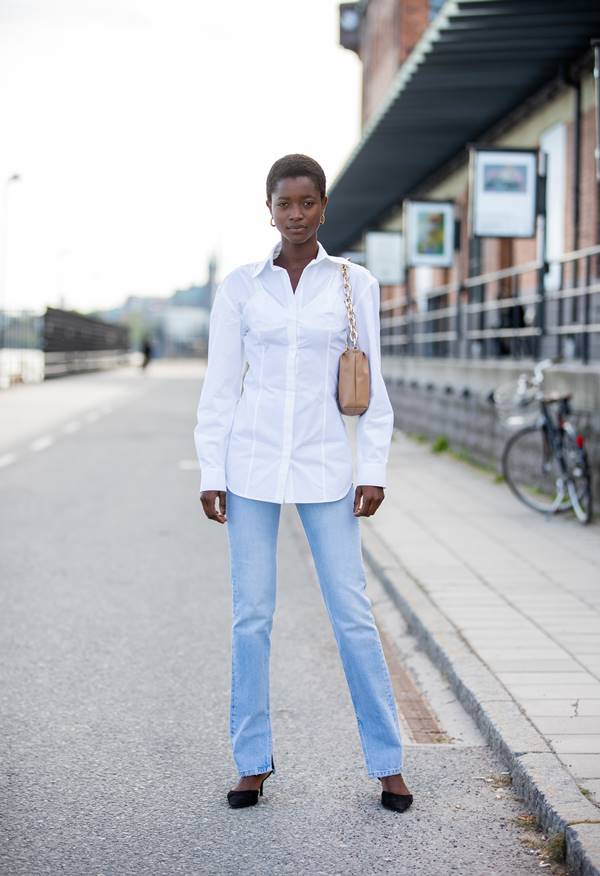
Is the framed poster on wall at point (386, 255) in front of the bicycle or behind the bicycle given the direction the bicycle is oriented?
in front

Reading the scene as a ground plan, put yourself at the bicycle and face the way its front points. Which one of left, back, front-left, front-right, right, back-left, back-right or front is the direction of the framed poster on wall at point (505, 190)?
front-right

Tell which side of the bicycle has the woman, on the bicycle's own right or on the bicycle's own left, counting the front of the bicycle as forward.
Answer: on the bicycle's own left
